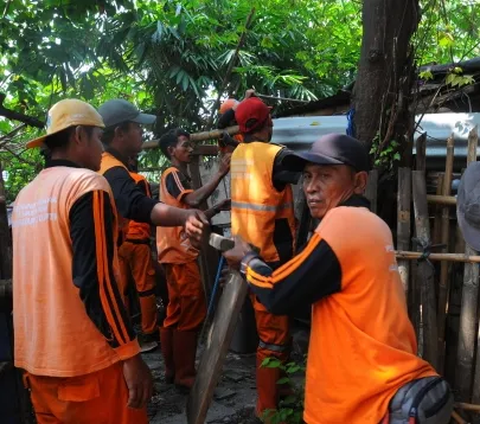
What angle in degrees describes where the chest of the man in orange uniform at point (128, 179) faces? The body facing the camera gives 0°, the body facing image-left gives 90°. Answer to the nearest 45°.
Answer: approximately 270°

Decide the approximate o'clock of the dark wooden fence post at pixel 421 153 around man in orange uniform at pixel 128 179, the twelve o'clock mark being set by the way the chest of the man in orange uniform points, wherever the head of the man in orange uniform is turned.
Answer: The dark wooden fence post is roughly at 12 o'clock from the man in orange uniform.

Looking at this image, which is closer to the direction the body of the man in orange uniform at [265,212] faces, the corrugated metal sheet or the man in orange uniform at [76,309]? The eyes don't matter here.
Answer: the corrugated metal sheet

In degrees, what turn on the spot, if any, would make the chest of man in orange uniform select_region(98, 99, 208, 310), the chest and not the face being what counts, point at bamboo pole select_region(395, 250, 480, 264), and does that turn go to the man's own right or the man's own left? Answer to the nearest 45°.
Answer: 0° — they already face it

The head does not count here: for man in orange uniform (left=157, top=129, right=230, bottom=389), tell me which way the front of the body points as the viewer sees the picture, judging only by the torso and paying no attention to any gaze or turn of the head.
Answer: to the viewer's right

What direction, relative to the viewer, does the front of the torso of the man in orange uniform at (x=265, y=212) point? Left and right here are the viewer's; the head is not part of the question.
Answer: facing away from the viewer and to the right of the viewer

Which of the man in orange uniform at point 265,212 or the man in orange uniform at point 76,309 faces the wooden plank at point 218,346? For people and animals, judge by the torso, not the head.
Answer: the man in orange uniform at point 76,309

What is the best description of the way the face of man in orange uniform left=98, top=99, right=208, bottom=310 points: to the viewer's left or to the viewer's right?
to the viewer's right

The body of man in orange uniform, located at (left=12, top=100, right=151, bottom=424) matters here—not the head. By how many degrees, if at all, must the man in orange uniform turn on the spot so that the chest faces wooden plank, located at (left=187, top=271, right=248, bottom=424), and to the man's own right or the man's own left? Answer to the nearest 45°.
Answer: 0° — they already face it

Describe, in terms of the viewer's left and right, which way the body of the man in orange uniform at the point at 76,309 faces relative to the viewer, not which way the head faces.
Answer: facing away from the viewer and to the right of the viewer
